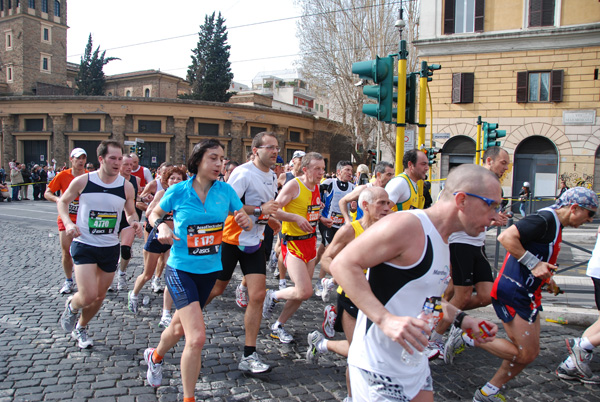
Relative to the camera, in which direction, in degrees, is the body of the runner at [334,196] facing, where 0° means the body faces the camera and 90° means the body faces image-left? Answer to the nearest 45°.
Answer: approximately 315°

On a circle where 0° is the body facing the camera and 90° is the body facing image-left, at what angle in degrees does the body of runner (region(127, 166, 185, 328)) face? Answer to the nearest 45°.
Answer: approximately 315°

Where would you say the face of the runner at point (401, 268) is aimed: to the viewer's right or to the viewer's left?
to the viewer's right

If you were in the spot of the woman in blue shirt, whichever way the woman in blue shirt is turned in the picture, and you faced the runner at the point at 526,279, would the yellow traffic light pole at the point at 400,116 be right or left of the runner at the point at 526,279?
left
